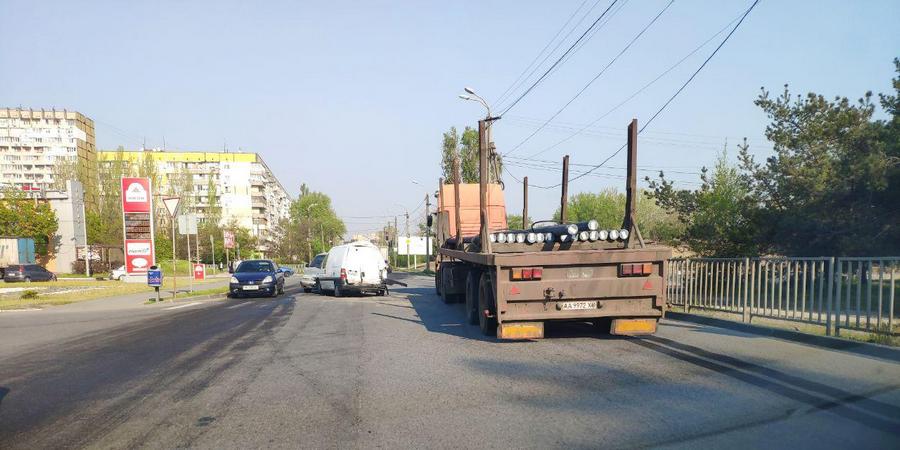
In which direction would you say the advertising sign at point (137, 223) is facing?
toward the camera

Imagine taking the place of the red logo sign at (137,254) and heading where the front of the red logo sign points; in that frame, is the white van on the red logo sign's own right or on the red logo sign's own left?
on the red logo sign's own left

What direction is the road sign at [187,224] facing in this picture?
away from the camera

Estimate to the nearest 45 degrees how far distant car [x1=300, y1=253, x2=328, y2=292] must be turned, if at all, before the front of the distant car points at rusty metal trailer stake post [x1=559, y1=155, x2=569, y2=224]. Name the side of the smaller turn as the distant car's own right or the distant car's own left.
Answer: approximately 90° to the distant car's own left

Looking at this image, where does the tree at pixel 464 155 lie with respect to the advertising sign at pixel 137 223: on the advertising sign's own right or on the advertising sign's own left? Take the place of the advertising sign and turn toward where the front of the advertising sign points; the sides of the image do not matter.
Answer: on the advertising sign's own left
